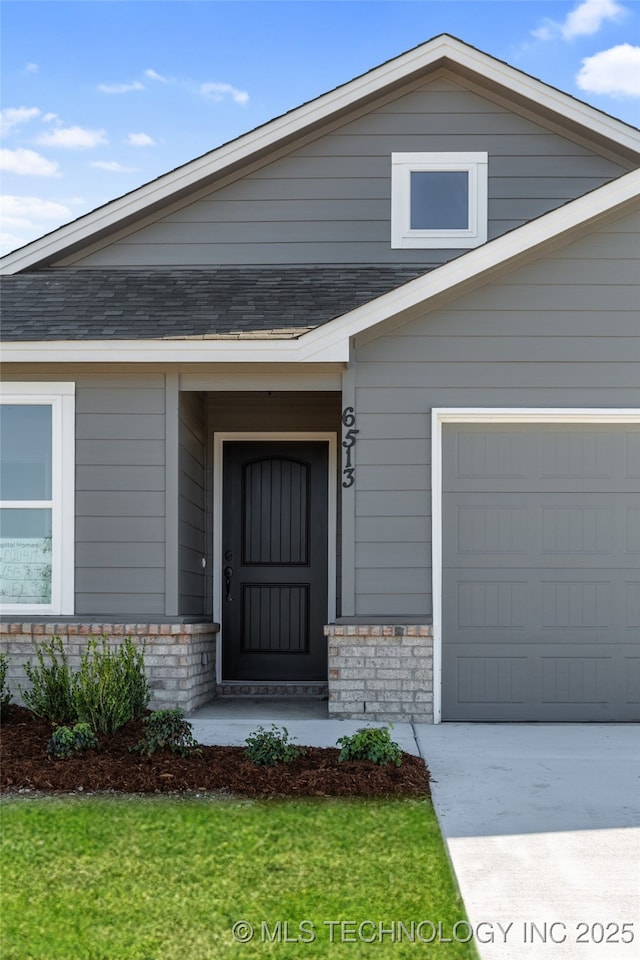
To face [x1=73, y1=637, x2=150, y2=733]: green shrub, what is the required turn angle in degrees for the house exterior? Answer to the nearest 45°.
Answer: approximately 45° to its right

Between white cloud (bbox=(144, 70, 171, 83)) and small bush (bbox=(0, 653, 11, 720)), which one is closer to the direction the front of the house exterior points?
the small bush

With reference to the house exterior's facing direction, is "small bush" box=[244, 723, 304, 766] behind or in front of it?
in front

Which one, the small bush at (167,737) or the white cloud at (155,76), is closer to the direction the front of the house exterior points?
the small bush

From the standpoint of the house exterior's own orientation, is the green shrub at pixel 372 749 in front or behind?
in front

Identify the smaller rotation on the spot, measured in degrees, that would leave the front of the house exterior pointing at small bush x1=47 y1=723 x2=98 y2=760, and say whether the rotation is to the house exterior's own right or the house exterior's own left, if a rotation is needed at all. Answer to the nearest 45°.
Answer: approximately 45° to the house exterior's own right

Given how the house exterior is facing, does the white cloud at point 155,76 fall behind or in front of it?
behind

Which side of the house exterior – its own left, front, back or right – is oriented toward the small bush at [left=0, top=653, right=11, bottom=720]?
right

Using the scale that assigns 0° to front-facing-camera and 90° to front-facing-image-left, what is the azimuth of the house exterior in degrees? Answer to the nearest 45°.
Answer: approximately 0°
